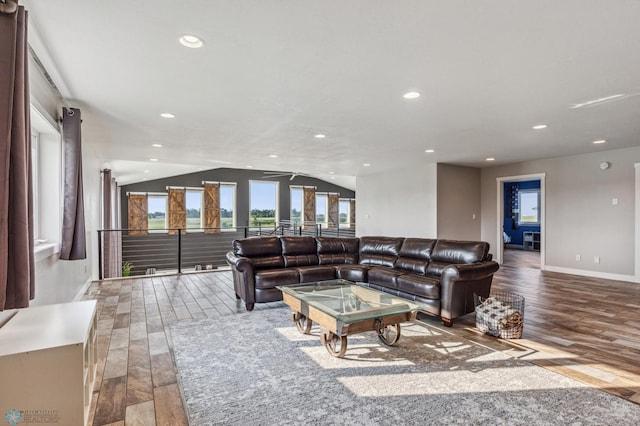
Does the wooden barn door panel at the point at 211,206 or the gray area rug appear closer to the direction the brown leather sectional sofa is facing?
the gray area rug

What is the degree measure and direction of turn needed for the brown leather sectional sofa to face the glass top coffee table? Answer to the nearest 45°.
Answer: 0° — it already faces it

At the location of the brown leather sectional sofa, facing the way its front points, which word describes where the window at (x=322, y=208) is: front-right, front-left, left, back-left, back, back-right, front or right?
back

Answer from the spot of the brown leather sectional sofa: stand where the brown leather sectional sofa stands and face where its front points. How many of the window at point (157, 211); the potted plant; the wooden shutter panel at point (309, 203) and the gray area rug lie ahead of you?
1

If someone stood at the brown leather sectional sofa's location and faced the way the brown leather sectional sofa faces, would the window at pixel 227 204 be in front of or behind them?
behind

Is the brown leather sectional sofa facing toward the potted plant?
no

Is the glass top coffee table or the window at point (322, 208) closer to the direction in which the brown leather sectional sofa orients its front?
the glass top coffee table

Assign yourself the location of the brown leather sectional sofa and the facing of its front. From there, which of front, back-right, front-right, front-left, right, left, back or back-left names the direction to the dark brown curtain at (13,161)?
front-right

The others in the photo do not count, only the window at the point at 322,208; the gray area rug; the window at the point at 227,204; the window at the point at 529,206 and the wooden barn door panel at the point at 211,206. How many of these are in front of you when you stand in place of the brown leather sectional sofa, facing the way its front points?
1

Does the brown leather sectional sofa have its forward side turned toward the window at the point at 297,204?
no

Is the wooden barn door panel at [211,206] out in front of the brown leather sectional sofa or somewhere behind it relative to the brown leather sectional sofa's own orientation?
behind

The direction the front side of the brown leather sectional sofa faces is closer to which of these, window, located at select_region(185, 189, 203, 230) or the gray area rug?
the gray area rug

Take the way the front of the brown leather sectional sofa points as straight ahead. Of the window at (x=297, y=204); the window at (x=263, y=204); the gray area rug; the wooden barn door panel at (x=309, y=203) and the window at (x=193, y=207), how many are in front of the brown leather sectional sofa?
1

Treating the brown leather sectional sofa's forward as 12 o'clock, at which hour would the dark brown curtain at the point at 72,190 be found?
The dark brown curtain is roughly at 2 o'clock from the brown leather sectional sofa.

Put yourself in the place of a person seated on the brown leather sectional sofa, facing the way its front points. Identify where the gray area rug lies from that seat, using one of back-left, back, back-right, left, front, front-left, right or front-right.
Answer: front

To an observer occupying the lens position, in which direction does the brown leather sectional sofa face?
facing the viewer

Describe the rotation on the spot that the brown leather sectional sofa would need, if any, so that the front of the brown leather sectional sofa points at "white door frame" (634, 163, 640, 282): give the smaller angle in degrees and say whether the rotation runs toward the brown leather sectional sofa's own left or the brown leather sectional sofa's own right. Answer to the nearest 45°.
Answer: approximately 135° to the brown leather sectional sofa's own left

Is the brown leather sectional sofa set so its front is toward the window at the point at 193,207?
no

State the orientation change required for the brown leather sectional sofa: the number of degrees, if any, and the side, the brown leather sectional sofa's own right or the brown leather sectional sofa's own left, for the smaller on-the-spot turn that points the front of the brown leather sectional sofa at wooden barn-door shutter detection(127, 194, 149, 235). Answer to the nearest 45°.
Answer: approximately 135° to the brown leather sectional sofa's own right

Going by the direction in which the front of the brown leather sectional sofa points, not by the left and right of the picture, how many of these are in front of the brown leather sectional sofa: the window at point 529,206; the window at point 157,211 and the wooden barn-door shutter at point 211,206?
0

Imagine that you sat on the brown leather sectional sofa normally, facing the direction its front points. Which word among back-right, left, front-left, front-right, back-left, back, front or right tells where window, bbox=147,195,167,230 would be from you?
back-right
